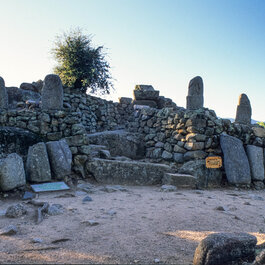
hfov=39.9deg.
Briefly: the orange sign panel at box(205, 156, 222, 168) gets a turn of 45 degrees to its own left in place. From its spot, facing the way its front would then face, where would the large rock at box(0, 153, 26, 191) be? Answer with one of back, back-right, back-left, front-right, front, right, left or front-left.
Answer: right

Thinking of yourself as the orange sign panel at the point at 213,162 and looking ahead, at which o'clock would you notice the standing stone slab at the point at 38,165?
The standing stone slab is roughly at 2 o'clock from the orange sign panel.

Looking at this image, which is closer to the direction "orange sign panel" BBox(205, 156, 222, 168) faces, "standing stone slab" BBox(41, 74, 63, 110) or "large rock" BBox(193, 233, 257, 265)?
the large rock

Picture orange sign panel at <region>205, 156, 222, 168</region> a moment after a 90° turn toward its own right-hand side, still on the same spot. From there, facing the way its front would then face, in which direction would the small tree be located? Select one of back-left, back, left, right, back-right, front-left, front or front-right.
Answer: front-right

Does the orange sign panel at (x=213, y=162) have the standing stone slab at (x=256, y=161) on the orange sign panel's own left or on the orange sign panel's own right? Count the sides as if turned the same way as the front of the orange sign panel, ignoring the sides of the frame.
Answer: on the orange sign panel's own left

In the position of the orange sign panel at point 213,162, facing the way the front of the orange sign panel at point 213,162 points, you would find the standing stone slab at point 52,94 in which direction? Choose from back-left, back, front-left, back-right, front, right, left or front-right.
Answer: right

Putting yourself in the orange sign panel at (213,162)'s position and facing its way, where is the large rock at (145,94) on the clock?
The large rock is roughly at 5 o'clock from the orange sign panel.

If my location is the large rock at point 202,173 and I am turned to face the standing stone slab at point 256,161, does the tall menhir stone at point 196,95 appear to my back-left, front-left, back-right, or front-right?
front-left

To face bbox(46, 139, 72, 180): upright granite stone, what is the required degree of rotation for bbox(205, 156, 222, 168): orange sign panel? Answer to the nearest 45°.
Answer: approximately 45° to its right

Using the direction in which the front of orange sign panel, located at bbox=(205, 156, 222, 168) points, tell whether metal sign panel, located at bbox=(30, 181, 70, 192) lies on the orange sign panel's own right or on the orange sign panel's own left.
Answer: on the orange sign panel's own right

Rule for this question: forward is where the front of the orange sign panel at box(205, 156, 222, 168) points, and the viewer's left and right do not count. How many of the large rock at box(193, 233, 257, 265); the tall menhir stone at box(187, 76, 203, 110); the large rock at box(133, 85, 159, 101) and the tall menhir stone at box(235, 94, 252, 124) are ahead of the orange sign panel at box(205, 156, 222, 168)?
1

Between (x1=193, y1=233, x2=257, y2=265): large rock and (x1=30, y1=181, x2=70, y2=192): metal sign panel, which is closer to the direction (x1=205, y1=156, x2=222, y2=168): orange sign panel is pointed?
the large rock

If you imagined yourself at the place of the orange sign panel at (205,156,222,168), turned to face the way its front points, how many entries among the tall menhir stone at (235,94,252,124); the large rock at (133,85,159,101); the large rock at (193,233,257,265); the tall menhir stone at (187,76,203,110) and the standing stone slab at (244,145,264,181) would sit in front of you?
1

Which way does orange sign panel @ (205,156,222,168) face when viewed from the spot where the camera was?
facing the viewer

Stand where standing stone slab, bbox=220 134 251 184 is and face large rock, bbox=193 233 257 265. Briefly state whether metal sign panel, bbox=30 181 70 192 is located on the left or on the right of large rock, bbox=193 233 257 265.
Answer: right

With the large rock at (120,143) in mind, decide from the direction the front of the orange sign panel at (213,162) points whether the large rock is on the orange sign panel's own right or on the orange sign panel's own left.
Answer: on the orange sign panel's own right

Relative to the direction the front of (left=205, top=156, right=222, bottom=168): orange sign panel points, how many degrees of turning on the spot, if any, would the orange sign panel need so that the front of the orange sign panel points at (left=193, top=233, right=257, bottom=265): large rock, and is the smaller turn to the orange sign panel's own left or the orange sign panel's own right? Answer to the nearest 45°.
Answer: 0° — it already faces it
